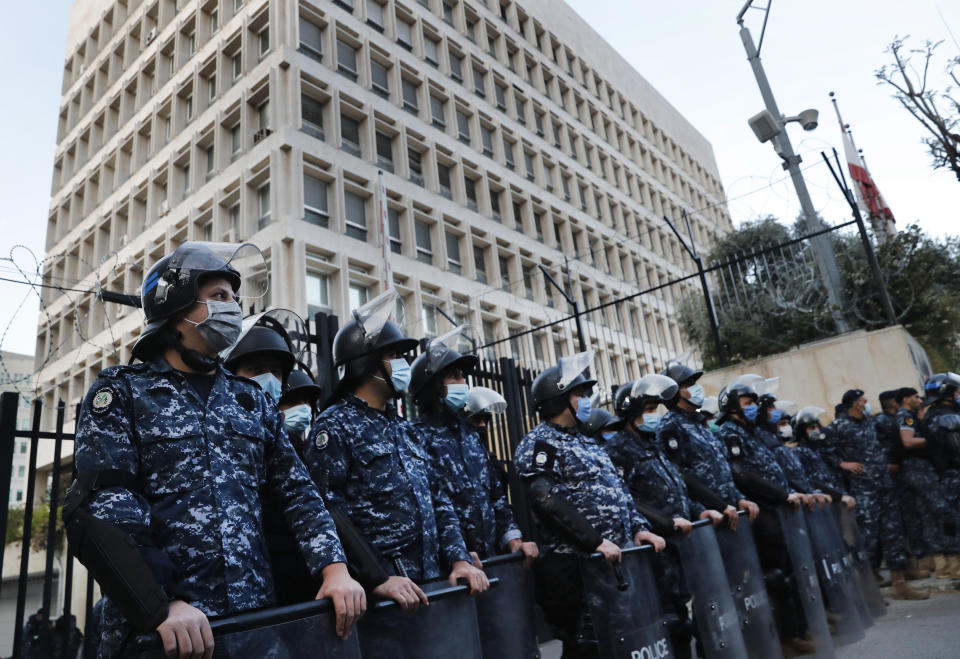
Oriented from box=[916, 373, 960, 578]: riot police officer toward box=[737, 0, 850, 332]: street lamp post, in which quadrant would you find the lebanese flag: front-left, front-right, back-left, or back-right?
front-right

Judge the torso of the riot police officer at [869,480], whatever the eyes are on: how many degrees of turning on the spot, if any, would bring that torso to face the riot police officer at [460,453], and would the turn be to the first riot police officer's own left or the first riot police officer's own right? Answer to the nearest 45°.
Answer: approximately 45° to the first riot police officer's own right

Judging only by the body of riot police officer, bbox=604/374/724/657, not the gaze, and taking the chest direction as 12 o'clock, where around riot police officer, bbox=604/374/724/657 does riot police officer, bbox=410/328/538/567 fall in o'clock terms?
riot police officer, bbox=410/328/538/567 is roughly at 3 o'clock from riot police officer, bbox=604/374/724/657.

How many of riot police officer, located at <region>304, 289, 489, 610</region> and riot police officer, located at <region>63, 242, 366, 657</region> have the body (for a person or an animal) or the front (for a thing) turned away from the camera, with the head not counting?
0

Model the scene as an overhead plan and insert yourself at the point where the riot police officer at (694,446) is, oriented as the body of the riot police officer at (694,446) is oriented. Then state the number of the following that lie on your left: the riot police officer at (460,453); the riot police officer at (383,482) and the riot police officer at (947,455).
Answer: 1

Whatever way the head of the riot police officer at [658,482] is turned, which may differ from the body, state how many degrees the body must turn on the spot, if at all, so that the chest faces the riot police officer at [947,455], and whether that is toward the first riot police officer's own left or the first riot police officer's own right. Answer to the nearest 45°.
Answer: approximately 90° to the first riot police officer's own left

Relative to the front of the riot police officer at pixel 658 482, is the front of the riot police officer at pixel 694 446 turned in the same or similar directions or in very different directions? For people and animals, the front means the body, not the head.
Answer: same or similar directions

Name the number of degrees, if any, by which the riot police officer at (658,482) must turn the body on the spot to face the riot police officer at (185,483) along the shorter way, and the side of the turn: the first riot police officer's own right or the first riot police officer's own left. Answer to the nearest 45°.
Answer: approximately 45° to the first riot police officer's own right

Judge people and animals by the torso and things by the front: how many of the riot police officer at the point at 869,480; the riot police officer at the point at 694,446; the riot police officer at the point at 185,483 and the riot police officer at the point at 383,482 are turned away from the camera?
0

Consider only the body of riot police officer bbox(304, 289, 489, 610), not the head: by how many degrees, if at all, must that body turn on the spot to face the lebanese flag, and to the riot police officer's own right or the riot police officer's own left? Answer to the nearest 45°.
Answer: approximately 90° to the riot police officer's own left

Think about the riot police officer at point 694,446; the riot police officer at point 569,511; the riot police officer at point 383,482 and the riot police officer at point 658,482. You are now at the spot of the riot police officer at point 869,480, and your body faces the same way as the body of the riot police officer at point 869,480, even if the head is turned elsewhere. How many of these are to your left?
0

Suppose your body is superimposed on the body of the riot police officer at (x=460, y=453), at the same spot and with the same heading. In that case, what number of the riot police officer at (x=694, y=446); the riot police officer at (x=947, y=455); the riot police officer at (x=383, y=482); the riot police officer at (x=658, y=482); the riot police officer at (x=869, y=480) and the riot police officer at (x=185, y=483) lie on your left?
4

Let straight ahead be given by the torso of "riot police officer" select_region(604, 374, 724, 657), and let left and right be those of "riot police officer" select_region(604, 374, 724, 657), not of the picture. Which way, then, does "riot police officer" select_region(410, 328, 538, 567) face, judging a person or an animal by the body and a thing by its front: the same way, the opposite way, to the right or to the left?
the same way
